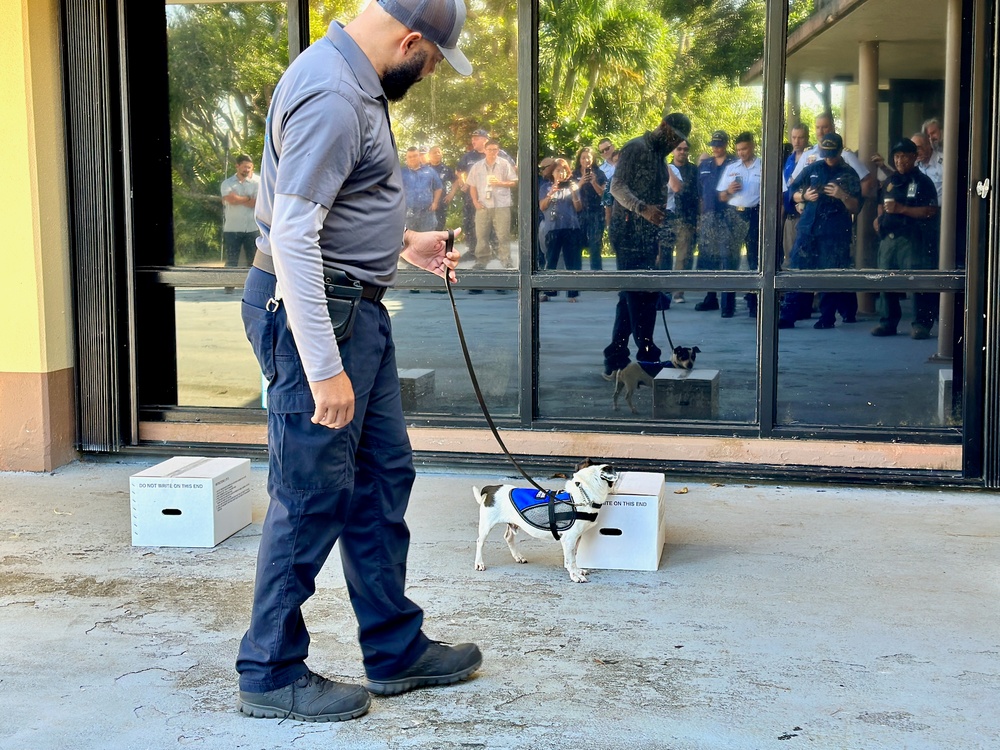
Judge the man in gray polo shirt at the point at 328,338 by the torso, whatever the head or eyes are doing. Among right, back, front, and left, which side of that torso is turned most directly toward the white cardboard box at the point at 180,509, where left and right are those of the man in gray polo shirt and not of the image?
left

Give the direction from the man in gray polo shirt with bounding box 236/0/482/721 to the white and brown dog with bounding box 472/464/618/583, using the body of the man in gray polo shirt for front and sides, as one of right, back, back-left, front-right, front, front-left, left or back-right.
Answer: front-left

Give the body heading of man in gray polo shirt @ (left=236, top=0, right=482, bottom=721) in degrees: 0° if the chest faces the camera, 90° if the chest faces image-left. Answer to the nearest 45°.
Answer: approximately 270°

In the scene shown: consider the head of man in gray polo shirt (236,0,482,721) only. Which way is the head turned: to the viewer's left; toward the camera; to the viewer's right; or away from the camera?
to the viewer's right

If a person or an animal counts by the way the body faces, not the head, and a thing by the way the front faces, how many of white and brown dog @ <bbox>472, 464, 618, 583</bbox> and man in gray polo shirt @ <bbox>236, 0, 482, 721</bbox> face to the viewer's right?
2

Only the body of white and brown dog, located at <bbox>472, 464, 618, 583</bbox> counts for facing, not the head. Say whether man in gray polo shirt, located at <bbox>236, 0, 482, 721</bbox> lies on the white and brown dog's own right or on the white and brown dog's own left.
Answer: on the white and brown dog's own right

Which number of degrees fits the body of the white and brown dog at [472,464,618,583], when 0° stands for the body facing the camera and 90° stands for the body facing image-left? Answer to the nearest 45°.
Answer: approximately 270°

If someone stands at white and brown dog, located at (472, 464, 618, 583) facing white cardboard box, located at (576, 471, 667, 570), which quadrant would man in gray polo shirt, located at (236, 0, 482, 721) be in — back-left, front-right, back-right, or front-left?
back-right
